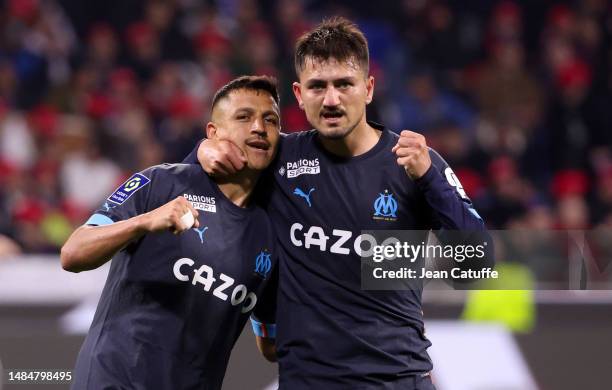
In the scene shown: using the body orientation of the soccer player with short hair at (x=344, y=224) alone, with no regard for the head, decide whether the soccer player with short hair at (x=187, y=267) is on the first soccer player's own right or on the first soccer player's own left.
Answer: on the first soccer player's own right

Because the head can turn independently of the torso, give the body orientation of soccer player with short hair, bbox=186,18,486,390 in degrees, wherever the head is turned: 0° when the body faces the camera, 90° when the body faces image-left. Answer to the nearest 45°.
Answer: approximately 0°
